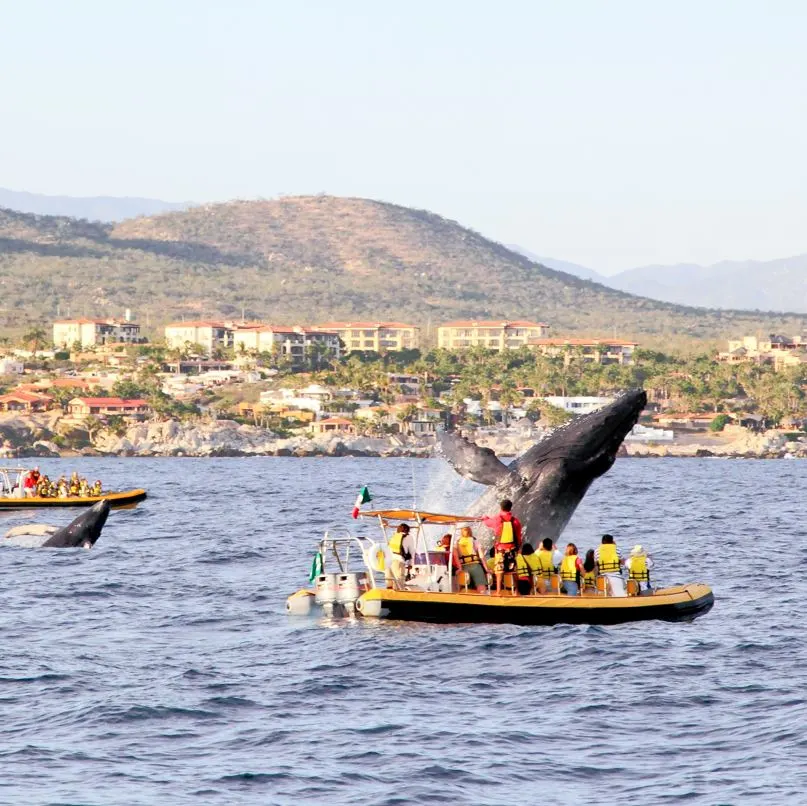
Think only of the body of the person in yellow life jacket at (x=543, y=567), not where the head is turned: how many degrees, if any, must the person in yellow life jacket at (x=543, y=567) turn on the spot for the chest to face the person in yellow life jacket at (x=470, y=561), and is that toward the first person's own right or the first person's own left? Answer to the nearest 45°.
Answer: approximately 90° to the first person's own left

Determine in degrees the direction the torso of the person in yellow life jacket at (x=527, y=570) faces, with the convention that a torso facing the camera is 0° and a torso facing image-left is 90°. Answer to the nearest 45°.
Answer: approximately 180°

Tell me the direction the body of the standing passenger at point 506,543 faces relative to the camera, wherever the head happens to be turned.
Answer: away from the camera

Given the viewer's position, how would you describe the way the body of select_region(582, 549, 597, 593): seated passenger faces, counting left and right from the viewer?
facing away from the viewer

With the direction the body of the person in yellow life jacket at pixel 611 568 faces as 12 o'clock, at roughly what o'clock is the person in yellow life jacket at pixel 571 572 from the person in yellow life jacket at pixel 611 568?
the person in yellow life jacket at pixel 571 572 is roughly at 8 o'clock from the person in yellow life jacket at pixel 611 568.

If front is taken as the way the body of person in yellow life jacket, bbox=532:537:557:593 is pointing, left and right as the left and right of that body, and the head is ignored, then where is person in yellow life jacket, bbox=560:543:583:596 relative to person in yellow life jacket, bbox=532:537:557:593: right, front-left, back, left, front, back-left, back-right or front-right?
right

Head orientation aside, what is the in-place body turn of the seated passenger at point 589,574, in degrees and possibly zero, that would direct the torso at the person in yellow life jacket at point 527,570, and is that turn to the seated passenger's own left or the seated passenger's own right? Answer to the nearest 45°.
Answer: approximately 135° to the seated passenger's own left

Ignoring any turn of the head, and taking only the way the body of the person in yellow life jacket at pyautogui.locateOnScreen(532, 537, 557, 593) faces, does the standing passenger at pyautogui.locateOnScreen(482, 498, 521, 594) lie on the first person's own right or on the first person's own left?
on the first person's own left

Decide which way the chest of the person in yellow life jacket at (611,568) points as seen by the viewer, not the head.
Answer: away from the camera

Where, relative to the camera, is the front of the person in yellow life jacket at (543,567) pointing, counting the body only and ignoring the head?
away from the camera

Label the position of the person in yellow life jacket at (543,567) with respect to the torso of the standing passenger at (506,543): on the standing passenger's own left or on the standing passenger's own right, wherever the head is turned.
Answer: on the standing passenger's own right

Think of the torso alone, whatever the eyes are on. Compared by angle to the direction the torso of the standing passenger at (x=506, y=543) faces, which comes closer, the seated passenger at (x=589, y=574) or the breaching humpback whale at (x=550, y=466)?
the breaching humpback whale
